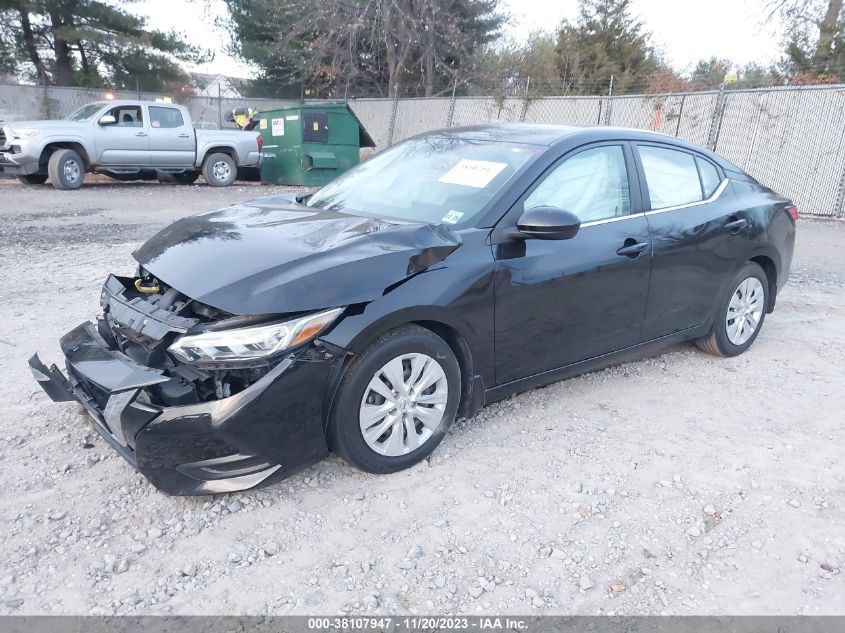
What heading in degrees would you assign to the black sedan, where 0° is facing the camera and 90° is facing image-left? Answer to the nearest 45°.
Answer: approximately 45°

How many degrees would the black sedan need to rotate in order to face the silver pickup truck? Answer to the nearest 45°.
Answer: approximately 90° to its right

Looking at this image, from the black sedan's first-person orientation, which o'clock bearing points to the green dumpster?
The green dumpster is roughly at 4 o'clock from the black sedan.

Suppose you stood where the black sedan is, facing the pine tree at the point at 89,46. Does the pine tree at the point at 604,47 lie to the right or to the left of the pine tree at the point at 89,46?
right

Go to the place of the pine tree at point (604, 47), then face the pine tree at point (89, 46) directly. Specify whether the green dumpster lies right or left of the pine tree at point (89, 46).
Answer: left

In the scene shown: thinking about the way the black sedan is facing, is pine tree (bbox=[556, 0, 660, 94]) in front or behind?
behind

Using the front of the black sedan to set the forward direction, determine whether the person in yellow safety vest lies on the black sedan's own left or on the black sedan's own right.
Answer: on the black sedan's own right
